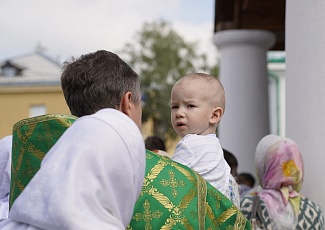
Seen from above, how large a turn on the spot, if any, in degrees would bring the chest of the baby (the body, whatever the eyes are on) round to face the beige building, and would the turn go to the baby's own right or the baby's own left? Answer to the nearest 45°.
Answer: approximately 135° to the baby's own right

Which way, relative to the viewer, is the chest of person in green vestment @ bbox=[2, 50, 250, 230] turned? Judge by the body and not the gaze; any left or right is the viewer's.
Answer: facing away from the viewer and to the right of the viewer

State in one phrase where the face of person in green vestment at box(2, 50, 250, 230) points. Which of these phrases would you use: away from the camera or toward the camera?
away from the camera

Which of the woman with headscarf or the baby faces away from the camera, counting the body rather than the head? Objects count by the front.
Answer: the woman with headscarf

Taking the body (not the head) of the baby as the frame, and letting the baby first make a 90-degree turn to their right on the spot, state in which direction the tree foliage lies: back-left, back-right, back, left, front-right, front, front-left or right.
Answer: front-right

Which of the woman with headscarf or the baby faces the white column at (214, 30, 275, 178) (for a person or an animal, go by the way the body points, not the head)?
the woman with headscarf

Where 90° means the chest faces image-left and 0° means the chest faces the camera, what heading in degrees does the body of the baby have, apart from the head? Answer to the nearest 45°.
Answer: approximately 45°
